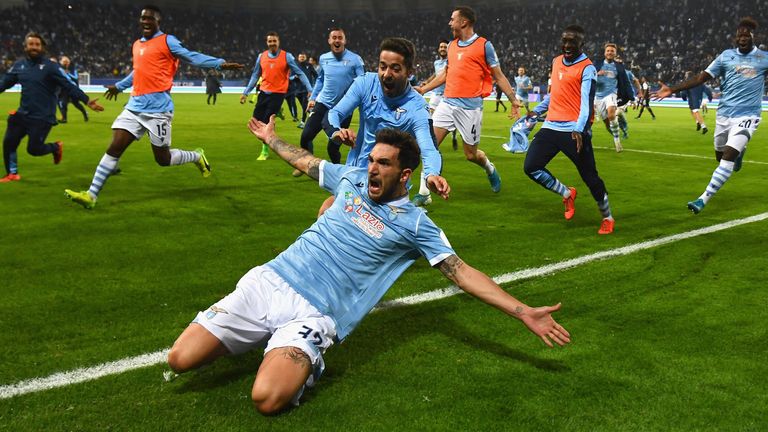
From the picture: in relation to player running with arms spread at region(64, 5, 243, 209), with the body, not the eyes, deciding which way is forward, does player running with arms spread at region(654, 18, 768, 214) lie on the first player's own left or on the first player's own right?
on the first player's own left

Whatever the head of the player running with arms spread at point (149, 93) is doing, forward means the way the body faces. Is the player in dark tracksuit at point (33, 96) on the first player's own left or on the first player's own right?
on the first player's own right

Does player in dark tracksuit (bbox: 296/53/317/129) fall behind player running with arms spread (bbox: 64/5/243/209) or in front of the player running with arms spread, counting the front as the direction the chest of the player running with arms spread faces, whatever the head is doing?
behind

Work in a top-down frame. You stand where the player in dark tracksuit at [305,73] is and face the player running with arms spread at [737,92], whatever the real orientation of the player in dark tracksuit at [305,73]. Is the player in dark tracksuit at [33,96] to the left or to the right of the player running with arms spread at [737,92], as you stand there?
right
